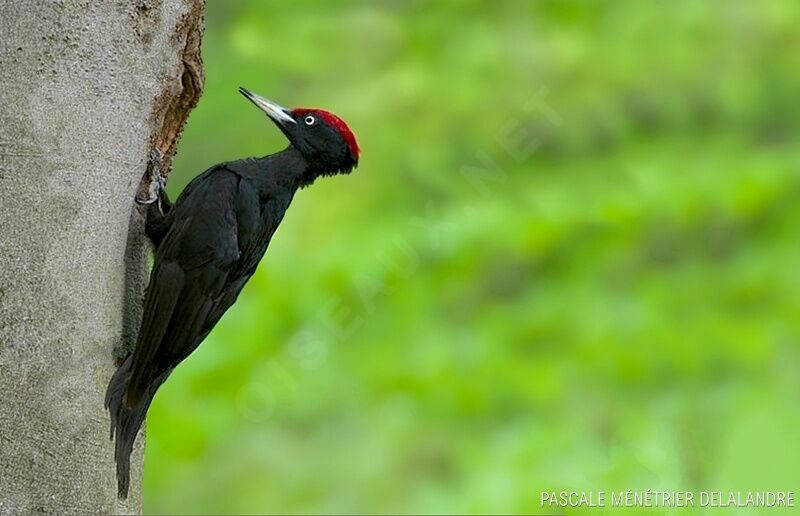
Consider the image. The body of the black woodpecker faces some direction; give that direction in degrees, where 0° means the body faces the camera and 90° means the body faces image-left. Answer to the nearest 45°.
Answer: approximately 90°
